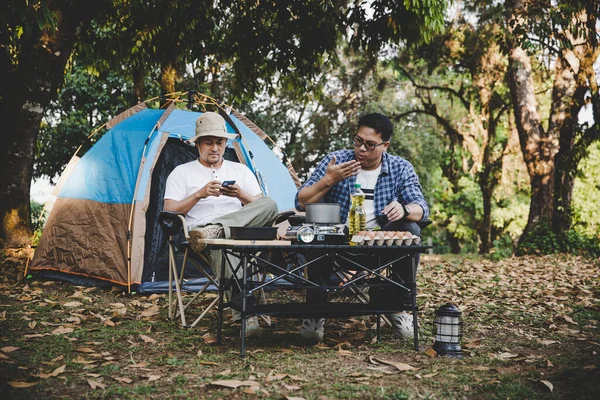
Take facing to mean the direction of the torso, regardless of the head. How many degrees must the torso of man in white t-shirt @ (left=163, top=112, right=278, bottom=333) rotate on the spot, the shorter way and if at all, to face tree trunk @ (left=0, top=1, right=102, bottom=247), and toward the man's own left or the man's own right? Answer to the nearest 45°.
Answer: approximately 135° to the man's own right

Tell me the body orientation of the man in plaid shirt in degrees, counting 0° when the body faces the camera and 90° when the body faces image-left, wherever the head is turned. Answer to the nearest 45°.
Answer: approximately 0°

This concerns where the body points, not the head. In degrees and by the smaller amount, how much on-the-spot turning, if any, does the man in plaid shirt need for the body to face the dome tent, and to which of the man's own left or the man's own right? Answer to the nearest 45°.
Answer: approximately 135° to the man's own right

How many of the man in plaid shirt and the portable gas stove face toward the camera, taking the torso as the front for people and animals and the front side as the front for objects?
2

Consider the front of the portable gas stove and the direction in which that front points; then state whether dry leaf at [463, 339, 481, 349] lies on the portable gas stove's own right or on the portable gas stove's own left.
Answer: on the portable gas stove's own left

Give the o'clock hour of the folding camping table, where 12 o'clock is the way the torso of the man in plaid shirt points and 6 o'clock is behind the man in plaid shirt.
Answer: The folding camping table is roughly at 1 o'clock from the man in plaid shirt.

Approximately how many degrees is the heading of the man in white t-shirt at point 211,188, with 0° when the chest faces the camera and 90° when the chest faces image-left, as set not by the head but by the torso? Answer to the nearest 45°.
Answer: approximately 0°
